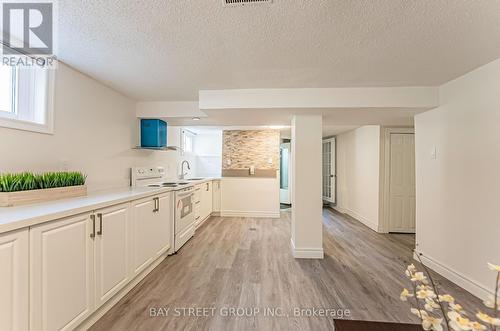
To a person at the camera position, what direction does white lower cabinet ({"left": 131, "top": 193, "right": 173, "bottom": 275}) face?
facing the viewer and to the right of the viewer

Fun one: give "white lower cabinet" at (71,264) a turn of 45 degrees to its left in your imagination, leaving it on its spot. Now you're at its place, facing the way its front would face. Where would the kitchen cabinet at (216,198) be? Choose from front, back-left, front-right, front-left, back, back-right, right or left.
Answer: front-left

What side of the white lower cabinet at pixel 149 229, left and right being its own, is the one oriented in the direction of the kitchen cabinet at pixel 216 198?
left

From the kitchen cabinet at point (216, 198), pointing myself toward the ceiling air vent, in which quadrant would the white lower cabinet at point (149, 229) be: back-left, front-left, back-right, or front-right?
front-right

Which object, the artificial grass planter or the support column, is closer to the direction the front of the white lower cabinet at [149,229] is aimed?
the support column

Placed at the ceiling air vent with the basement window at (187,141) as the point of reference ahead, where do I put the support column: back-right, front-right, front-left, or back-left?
front-right

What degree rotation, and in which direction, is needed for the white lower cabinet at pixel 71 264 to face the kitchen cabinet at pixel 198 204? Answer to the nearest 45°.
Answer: approximately 90° to its left

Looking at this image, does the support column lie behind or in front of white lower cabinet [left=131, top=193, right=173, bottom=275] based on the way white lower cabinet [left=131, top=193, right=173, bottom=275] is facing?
in front

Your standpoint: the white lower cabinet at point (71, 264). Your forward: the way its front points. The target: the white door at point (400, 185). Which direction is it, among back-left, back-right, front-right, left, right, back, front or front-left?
front-left

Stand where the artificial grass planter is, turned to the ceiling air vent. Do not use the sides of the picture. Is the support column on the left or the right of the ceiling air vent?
left
